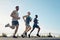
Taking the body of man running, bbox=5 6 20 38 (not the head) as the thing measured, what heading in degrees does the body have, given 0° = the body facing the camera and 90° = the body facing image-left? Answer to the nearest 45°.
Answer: approximately 270°
